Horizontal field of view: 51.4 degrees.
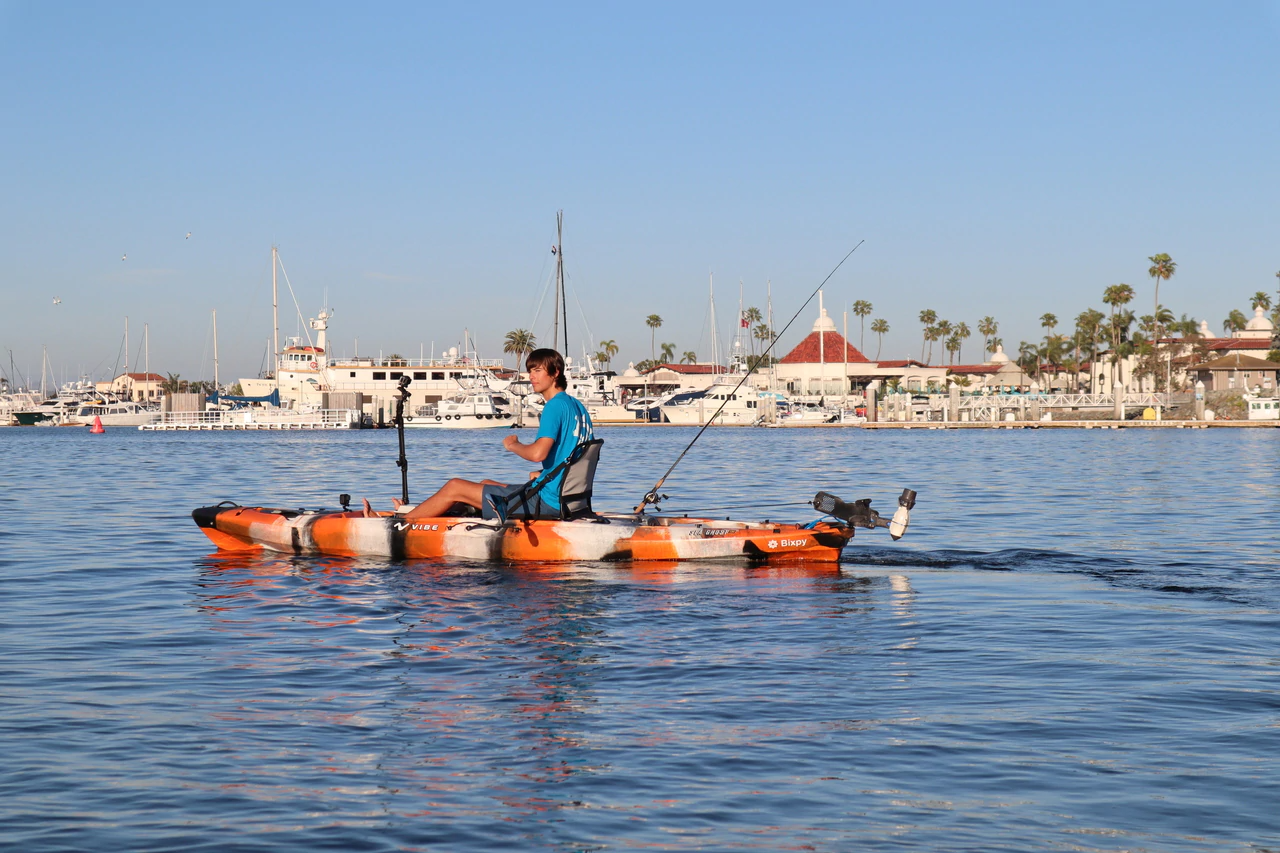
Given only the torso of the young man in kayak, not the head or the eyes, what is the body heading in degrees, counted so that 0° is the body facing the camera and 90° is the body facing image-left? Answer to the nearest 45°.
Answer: approximately 90°

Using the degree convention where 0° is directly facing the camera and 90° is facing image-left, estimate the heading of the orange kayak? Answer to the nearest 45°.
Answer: approximately 90°
